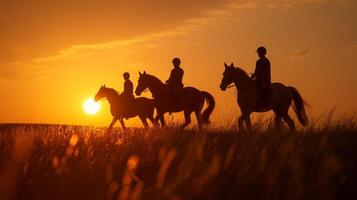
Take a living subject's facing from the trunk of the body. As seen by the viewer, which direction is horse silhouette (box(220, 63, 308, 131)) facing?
to the viewer's left

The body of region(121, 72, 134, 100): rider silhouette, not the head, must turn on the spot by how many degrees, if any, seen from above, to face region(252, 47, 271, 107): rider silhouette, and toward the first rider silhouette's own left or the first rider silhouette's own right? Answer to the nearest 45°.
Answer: approximately 135° to the first rider silhouette's own left

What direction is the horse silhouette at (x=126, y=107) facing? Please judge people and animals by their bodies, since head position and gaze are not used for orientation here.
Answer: to the viewer's left

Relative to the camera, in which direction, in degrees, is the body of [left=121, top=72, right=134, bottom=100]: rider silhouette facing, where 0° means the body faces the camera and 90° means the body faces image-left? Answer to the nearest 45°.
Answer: approximately 90°

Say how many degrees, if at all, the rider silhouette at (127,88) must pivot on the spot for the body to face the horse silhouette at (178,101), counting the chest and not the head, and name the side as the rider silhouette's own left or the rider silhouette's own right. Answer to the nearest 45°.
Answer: approximately 135° to the rider silhouette's own left

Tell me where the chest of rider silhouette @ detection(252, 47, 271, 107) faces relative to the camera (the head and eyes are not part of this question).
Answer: to the viewer's left

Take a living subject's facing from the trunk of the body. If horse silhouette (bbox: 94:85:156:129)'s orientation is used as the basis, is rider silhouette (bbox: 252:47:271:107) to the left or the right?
on its left

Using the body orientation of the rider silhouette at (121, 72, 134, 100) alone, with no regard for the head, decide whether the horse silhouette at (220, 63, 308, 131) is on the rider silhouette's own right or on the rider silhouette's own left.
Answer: on the rider silhouette's own left

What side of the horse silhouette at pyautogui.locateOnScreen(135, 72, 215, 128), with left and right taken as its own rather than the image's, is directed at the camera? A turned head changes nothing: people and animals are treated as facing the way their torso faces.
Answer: left
